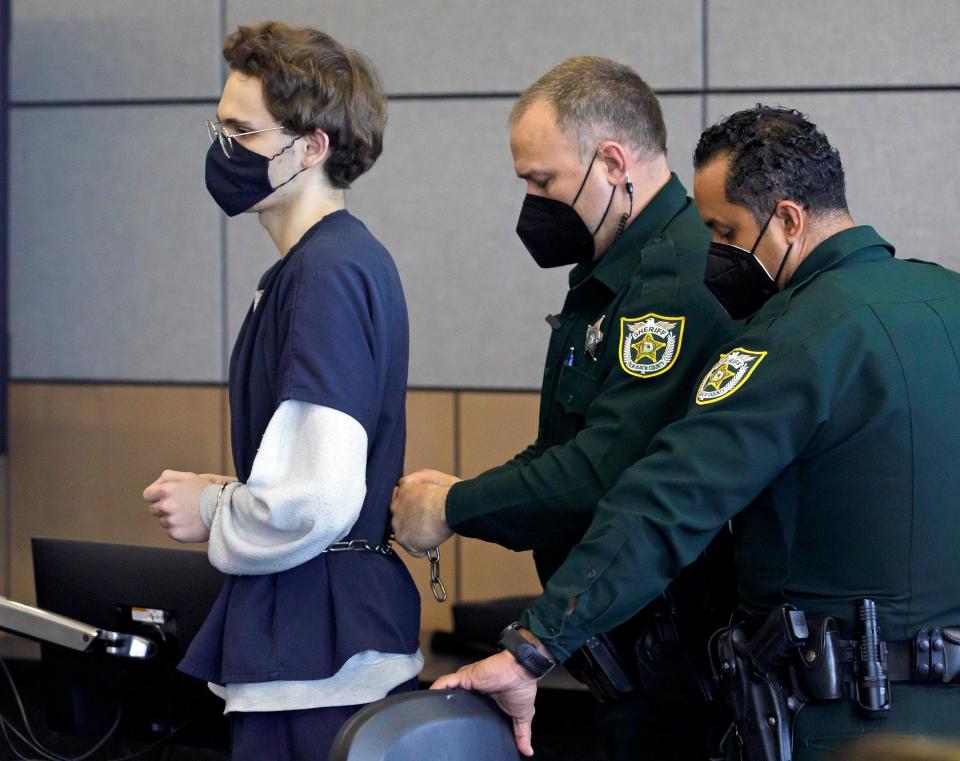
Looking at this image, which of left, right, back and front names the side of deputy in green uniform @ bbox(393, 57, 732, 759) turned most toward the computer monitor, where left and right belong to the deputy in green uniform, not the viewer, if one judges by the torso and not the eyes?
front

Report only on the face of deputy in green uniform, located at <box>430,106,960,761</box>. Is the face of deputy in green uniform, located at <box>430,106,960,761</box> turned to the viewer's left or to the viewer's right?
to the viewer's left

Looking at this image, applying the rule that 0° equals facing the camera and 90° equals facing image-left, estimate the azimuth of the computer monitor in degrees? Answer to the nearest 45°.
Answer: approximately 180°

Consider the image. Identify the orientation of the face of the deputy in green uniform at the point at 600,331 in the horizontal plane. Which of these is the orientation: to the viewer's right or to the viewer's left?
to the viewer's left

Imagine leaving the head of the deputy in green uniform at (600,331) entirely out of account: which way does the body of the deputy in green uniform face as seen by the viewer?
to the viewer's left

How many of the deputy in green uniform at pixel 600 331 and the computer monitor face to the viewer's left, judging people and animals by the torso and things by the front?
1

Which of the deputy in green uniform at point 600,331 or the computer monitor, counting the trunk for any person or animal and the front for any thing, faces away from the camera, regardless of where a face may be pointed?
the computer monitor

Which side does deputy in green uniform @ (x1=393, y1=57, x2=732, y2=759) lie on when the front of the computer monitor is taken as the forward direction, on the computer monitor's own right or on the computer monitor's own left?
on the computer monitor's own right
